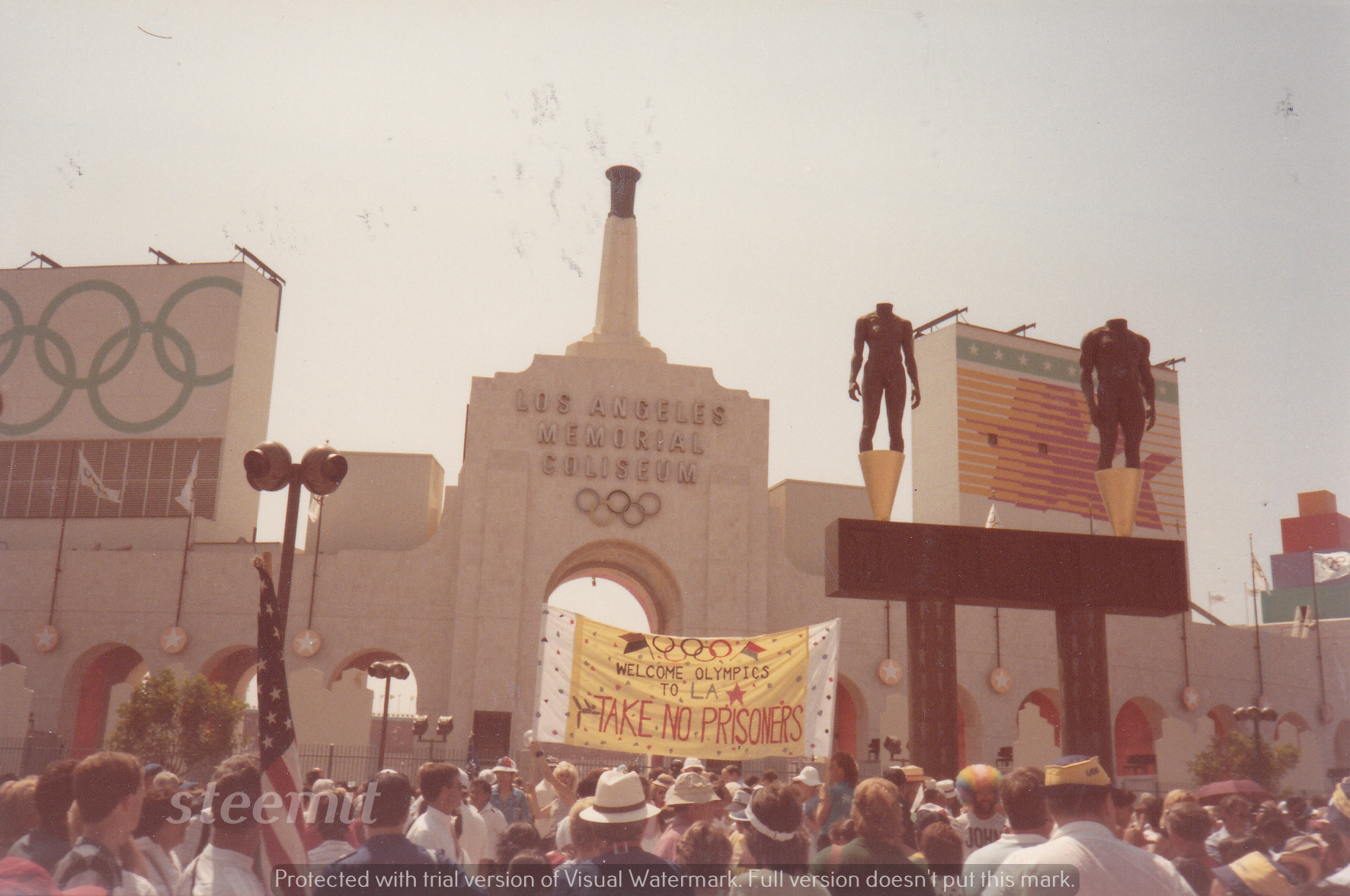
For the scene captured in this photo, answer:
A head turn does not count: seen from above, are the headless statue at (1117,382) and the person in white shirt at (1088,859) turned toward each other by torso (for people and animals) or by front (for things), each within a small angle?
yes

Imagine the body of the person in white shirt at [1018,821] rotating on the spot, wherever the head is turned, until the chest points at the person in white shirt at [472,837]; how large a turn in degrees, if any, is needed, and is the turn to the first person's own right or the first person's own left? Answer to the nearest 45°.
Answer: approximately 45° to the first person's own left

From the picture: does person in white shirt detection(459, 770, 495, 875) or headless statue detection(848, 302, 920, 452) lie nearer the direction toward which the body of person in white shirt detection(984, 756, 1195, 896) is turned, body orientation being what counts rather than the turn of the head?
the headless statue

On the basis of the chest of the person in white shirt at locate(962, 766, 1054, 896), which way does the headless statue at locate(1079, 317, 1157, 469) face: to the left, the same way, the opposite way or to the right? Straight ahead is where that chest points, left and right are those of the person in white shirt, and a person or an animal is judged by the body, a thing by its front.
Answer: the opposite way

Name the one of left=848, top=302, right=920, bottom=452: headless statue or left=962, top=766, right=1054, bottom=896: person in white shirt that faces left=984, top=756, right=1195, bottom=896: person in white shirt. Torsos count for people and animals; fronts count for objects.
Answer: the headless statue

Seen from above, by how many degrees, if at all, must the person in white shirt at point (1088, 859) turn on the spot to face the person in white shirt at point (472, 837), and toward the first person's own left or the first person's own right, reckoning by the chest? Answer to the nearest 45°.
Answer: approximately 45° to the first person's own left

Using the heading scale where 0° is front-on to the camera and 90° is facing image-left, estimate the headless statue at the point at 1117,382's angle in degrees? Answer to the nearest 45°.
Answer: approximately 0°

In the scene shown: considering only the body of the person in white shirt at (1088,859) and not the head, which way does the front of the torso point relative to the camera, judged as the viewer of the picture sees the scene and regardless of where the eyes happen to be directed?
away from the camera

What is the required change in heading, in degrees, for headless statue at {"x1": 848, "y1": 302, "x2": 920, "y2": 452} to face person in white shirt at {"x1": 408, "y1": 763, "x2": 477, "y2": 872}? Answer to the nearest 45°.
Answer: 0° — it already faces them

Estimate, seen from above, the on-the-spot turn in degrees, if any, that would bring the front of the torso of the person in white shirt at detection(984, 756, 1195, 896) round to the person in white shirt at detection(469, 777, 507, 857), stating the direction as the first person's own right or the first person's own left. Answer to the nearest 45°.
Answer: approximately 45° to the first person's own left

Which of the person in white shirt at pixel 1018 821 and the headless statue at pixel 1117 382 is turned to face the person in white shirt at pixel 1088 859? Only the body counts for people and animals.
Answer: the headless statue

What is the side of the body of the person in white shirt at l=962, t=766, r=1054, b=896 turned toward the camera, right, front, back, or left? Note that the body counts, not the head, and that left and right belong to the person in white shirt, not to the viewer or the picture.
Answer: back
